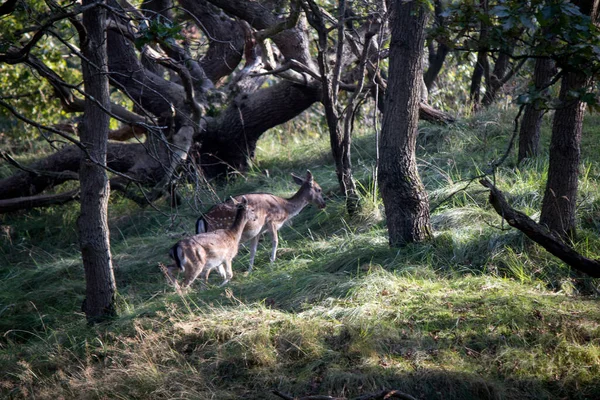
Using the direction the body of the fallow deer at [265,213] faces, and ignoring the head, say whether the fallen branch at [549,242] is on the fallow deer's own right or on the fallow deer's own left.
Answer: on the fallow deer's own right

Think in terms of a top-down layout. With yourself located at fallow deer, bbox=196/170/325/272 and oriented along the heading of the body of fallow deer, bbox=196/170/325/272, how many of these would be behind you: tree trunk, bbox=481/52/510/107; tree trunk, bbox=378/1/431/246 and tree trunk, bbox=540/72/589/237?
0

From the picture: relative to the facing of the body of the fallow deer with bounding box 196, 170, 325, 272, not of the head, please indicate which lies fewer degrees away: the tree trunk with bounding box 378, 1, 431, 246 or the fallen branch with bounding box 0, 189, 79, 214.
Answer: the tree trunk

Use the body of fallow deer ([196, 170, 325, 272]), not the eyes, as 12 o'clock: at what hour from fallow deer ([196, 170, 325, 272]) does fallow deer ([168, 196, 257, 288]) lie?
fallow deer ([168, 196, 257, 288]) is roughly at 4 o'clock from fallow deer ([196, 170, 325, 272]).

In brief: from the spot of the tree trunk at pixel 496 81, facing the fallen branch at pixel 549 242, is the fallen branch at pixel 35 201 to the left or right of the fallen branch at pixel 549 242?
right

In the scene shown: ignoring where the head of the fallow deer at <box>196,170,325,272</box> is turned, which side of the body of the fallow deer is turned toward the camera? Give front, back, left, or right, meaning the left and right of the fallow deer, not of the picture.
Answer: right

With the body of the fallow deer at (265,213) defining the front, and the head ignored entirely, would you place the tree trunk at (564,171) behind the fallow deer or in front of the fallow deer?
in front

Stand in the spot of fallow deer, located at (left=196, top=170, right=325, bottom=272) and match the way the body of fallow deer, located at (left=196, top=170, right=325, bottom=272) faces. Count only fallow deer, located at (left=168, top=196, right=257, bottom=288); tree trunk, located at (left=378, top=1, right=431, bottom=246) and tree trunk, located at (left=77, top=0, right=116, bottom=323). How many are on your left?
0

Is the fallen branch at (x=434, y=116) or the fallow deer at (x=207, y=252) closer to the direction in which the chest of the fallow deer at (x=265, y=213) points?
the fallen branch

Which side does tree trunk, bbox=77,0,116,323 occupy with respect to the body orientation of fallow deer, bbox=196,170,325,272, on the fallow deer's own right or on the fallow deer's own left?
on the fallow deer's own right

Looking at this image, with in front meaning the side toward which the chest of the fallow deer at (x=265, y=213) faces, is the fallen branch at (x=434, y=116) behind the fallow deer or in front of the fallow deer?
in front

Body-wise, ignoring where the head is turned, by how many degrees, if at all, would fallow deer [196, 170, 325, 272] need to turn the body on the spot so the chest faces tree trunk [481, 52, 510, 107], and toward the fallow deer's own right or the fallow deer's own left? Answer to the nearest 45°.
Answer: approximately 45° to the fallow deer's own left

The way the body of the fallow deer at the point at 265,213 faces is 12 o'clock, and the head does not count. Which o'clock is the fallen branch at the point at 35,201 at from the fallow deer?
The fallen branch is roughly at 7 o'clock from the fallow deer.
